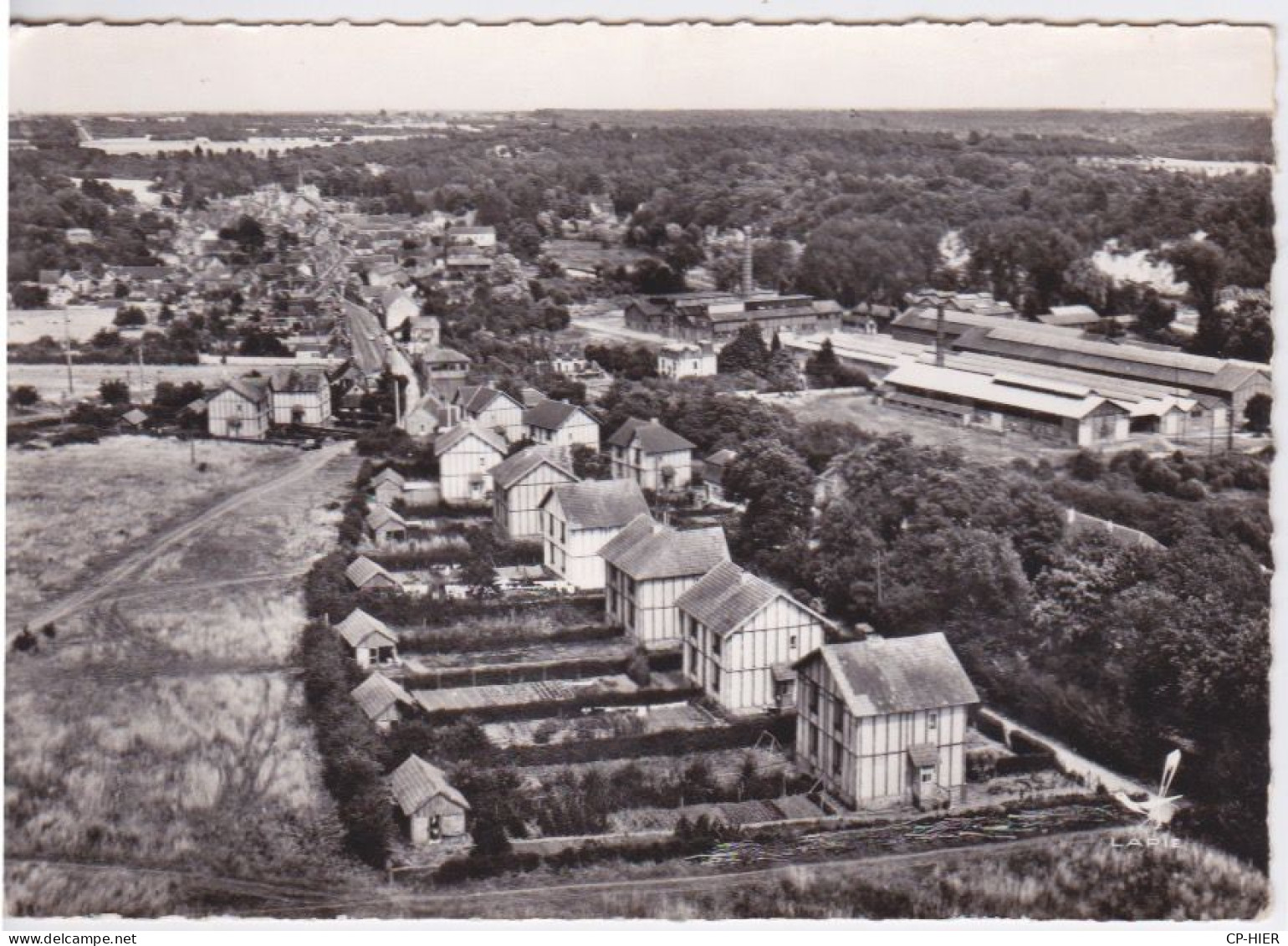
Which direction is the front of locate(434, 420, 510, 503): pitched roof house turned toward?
toward the camera

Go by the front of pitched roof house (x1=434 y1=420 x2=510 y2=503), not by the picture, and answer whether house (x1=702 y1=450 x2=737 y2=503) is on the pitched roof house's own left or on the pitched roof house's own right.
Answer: on the pitched roof house's own left

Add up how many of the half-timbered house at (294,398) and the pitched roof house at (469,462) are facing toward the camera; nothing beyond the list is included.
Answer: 2

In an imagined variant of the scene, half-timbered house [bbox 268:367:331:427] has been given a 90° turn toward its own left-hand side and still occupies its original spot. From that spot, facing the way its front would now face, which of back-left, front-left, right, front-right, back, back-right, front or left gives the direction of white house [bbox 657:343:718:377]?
front

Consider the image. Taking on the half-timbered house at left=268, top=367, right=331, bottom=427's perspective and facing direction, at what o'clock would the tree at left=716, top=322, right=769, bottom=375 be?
The tree is roughly at 9 o'clock from the half-timbered house.

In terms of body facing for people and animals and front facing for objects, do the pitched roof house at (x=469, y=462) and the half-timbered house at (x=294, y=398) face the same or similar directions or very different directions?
same or similar directions

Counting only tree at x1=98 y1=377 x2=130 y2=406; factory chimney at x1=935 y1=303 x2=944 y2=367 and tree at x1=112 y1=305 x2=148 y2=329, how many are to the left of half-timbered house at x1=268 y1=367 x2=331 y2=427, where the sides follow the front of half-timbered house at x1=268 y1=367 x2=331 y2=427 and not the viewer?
1

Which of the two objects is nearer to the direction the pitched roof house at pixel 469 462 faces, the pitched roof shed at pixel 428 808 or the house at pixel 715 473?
the pitched roof shed

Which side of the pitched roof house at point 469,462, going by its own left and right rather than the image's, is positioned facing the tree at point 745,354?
back

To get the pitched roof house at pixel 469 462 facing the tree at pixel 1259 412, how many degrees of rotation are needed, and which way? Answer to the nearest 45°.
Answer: approximately 45° to its left

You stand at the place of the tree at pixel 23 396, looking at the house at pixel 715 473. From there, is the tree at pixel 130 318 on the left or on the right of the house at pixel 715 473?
left

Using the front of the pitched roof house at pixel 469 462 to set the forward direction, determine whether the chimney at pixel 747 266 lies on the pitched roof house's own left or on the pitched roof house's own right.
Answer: on the pitched roof house's own left

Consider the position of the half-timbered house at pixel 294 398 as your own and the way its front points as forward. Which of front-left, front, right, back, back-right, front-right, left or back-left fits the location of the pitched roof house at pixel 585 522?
left

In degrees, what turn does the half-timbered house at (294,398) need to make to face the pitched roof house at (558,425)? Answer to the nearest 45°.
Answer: approximately 90° to its left
